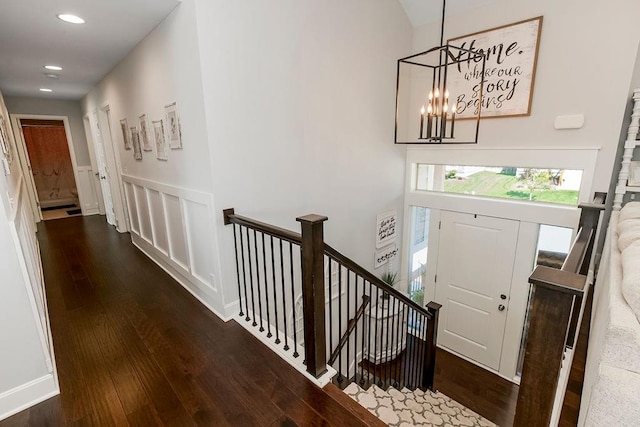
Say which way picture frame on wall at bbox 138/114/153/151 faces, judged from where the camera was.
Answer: facing to the left of the viewer

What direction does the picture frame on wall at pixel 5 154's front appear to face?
to the viewer's right

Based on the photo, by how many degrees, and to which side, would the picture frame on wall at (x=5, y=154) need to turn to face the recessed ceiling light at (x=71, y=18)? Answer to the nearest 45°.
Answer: approximately 45° to its right

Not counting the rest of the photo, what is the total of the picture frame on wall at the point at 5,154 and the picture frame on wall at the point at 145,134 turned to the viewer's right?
1

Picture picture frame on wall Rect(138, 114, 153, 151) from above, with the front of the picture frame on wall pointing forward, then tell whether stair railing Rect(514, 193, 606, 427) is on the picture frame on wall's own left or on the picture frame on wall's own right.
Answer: on the picture frame on wall's own left

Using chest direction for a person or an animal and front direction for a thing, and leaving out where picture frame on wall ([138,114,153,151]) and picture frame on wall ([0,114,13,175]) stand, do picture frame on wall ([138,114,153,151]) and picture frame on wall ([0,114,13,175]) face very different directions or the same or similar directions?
very different directions
